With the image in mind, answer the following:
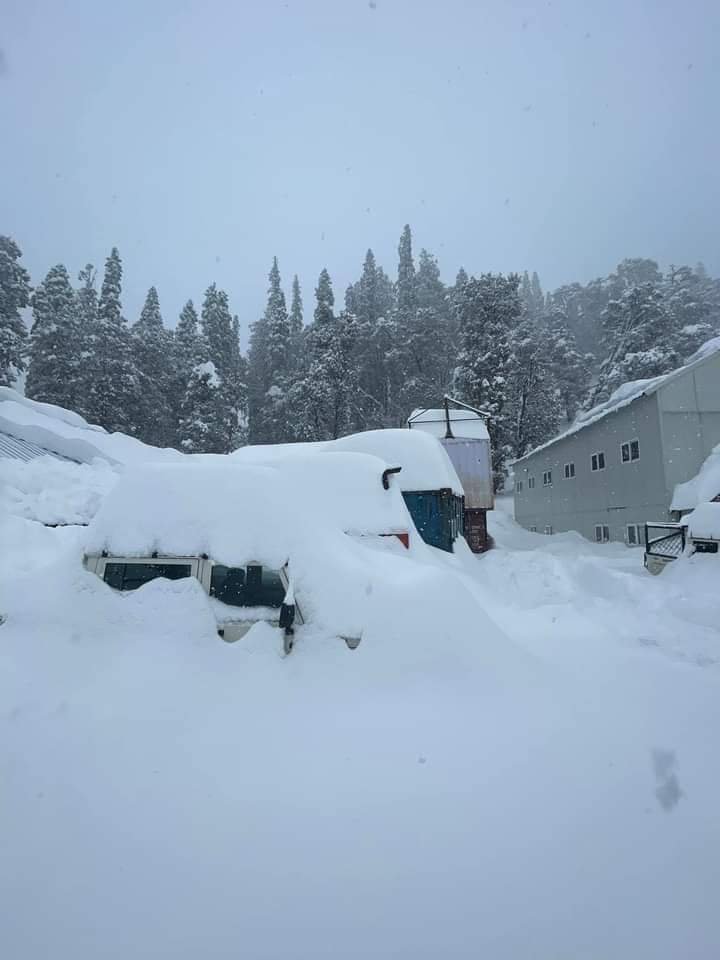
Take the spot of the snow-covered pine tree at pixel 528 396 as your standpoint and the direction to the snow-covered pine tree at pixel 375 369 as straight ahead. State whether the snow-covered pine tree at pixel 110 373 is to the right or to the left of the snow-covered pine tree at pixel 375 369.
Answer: left

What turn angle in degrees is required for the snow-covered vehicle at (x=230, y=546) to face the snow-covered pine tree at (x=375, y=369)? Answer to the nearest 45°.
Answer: approximately 135° to its left

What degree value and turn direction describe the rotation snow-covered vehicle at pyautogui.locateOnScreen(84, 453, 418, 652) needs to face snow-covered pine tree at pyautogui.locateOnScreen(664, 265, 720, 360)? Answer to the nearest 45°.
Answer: approximately 90° to its left

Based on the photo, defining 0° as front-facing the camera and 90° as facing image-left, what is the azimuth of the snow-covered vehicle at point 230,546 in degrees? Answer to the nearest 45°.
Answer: approximately 315°

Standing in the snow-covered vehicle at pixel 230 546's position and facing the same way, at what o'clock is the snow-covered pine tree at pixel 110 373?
The snow-covered pine tree is roughly at 7 o'clock from the snow-covered vehicle.

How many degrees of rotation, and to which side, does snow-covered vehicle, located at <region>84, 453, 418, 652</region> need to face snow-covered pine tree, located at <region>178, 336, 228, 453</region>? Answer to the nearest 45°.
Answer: approximately 135° to its left

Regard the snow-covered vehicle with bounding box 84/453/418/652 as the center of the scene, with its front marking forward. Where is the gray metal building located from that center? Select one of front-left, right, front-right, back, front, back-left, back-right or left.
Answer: left

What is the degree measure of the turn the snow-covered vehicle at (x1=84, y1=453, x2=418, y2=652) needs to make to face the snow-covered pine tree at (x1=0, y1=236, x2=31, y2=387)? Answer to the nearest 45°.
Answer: approximately 180°

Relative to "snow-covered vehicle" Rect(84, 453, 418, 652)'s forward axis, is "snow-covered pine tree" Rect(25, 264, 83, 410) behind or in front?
behind

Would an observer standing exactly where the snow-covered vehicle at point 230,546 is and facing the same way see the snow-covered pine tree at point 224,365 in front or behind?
behind

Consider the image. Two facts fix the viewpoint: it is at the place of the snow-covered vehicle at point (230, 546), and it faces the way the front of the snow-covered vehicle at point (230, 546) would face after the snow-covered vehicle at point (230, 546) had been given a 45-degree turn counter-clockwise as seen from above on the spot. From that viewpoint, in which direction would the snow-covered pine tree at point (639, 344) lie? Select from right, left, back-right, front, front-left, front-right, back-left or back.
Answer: front-left

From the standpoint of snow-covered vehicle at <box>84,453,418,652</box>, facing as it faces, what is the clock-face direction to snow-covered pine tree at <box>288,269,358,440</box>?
The snow-covered pine tree is roughly at 8 o'clock from the snow-covered vehicle.

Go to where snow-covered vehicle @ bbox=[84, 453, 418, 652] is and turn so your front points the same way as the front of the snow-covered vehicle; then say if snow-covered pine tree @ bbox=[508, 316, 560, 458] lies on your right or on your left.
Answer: on your left
